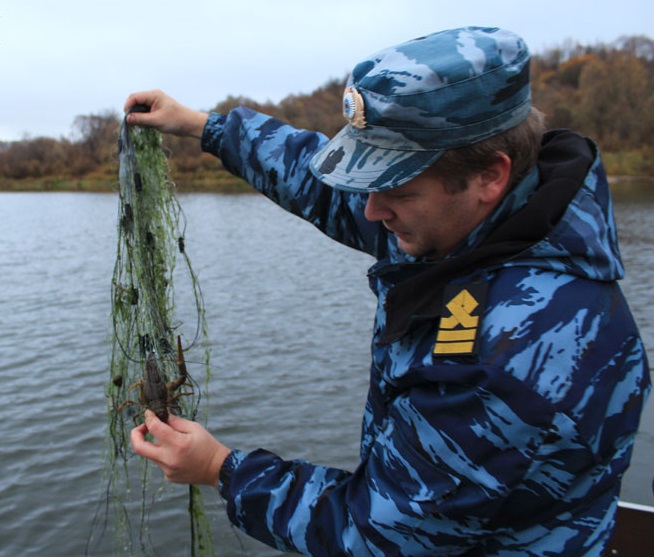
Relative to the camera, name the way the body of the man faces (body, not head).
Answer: to the viewer's left
